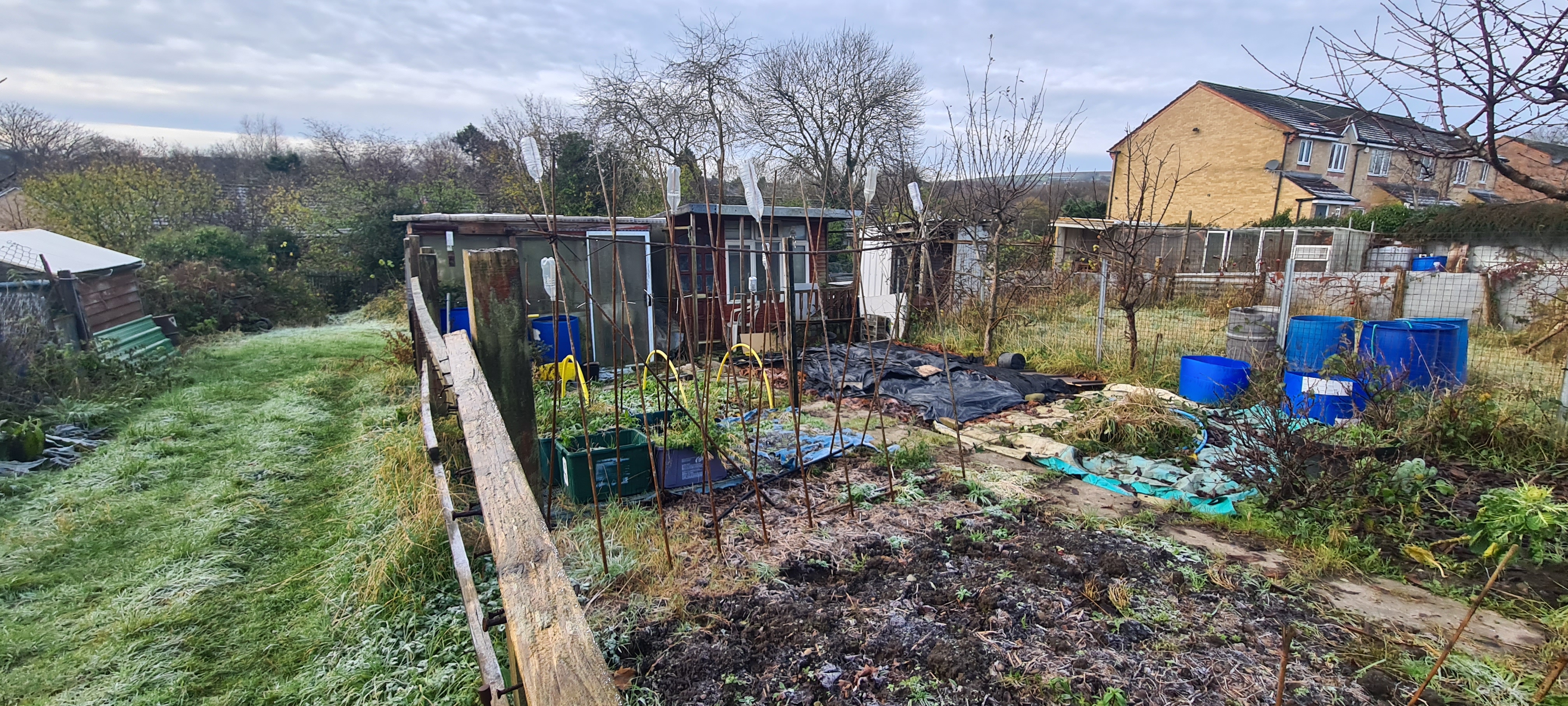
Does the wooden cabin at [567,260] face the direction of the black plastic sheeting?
no

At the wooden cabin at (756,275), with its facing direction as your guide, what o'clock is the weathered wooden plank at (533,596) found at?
The weathered wooden plank is roughly at 12 o'clock from the wooden cabin.

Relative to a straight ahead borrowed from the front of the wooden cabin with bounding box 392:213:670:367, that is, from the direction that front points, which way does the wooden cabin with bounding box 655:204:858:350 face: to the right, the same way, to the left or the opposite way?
the same way

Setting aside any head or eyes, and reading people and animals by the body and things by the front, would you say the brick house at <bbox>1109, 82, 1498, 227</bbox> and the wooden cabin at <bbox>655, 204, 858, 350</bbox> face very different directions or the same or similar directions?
same or similar directions

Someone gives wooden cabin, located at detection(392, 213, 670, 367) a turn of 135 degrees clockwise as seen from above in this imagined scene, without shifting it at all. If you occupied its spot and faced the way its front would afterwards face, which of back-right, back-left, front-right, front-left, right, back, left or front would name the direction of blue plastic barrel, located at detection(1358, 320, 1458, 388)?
back

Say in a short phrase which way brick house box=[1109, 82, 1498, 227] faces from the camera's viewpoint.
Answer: facing the viewer and to the right of the viewer

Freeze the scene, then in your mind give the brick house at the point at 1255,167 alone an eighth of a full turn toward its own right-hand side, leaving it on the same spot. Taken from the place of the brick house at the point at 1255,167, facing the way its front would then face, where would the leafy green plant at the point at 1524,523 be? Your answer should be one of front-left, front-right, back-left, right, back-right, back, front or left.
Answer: front

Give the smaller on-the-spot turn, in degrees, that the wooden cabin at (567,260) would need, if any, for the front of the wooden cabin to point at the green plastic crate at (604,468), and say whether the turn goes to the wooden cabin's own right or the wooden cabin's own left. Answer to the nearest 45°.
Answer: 0° — it already faces it

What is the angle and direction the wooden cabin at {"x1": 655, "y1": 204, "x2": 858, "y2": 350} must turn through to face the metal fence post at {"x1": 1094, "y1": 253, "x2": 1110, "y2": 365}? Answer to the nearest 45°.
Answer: approximately 45° to its left

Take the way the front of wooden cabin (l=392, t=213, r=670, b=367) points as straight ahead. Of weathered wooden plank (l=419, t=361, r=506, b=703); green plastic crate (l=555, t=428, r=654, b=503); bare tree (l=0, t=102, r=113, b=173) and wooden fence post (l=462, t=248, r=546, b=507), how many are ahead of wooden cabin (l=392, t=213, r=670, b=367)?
3

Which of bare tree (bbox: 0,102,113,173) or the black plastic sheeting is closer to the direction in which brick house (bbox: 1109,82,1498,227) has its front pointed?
the black plastic sheeting

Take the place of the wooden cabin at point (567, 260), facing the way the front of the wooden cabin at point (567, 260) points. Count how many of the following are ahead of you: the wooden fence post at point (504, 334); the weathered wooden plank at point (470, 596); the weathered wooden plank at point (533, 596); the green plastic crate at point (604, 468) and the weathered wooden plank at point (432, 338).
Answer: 5

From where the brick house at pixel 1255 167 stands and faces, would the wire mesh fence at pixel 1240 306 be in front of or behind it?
in front

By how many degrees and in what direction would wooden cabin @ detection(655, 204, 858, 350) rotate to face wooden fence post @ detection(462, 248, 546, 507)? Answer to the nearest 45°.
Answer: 0° — it already faces it

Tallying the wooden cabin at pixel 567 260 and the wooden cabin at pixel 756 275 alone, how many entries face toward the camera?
2

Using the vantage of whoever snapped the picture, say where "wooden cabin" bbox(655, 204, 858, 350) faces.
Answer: facing the viewer

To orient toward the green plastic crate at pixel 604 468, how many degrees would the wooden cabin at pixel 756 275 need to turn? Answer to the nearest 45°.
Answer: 0° — it already faces it

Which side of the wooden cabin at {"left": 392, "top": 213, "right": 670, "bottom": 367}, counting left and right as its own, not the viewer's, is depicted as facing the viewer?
front
